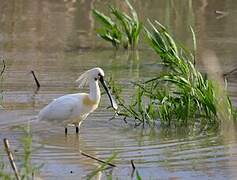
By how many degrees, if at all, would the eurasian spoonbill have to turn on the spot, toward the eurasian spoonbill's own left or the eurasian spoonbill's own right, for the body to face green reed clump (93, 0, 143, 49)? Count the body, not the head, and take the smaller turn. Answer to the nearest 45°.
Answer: approximately 90° to the eurasian spoonbill's own left

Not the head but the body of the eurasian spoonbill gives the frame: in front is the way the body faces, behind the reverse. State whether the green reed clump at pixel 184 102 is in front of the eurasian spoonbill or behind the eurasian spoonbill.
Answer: in front

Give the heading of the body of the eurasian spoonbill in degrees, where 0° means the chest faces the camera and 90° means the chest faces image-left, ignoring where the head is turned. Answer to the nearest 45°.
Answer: approximately 270°
